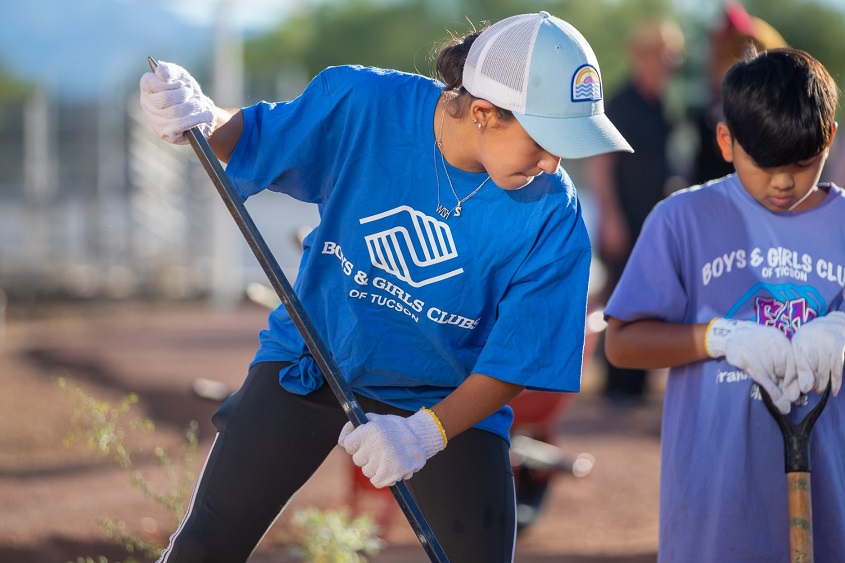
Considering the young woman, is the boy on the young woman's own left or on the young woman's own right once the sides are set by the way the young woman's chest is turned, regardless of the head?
on the young woman's own left

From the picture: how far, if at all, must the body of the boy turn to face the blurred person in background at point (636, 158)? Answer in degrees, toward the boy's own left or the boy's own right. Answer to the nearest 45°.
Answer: approximately 180°

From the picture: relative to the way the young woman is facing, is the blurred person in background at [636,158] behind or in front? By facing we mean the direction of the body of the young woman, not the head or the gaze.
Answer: behind

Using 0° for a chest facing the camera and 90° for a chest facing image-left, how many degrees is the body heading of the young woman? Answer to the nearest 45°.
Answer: approximately 0°

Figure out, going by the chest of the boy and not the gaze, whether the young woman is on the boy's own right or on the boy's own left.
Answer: on the boy's own right

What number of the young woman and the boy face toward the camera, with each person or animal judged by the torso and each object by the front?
2

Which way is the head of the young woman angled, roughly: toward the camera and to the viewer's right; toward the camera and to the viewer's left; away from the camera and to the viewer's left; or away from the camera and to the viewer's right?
toward the camera and to the viewer's right
